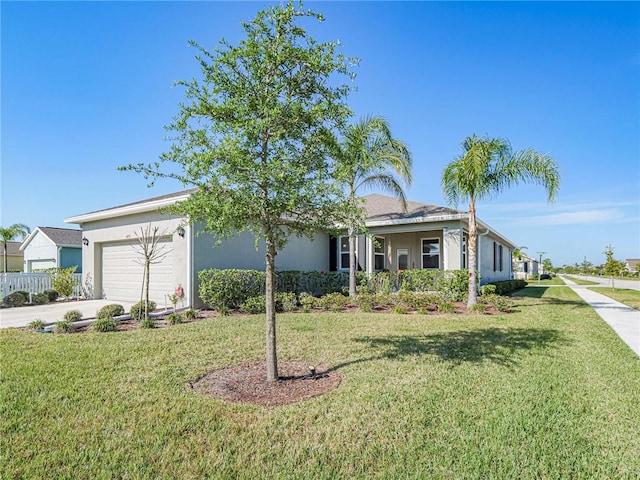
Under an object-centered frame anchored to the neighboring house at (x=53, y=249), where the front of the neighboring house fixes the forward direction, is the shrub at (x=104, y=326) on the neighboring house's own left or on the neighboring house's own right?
on the neighboring house's own left

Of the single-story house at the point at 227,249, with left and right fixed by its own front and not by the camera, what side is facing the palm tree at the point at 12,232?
right

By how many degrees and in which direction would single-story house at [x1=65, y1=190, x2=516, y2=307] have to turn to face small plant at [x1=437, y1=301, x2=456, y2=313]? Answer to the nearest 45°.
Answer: approximately 90° to its left

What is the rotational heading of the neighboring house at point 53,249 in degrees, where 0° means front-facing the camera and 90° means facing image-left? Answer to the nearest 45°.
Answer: approximately 45°

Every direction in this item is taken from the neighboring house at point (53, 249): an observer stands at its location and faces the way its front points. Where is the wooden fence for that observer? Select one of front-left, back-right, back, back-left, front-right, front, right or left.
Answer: front-left

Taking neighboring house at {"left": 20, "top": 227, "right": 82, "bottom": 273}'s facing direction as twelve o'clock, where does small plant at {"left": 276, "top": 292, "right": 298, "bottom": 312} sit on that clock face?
The small plant is roughly at 10 o'clock from the neighboring house.
